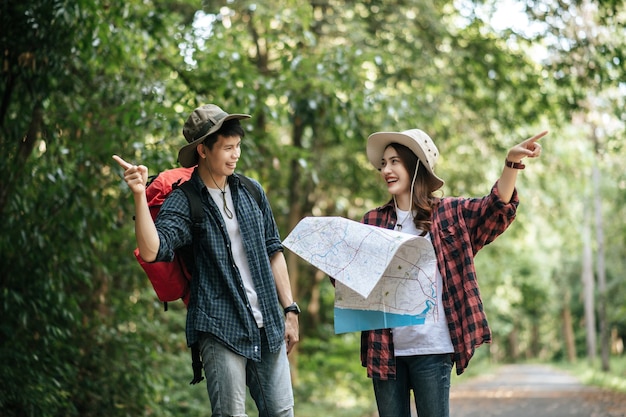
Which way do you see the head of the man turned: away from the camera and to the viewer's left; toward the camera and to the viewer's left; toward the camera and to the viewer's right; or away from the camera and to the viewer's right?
toward the camera and to the viewer's right

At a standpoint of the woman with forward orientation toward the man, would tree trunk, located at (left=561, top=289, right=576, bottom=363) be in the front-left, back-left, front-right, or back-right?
back-right

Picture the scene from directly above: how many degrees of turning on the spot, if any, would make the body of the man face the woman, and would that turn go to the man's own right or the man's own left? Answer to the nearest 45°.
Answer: approximately 45° to the man's own left

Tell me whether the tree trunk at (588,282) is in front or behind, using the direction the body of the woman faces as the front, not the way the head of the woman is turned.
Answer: behind

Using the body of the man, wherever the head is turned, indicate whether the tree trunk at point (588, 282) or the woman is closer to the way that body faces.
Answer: the woman

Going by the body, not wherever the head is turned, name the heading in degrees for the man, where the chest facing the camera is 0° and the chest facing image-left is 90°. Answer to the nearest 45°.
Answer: approximately 315°

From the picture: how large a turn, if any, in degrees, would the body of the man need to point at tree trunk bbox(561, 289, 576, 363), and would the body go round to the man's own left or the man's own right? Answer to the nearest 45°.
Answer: approximately 90° to the man's own left
